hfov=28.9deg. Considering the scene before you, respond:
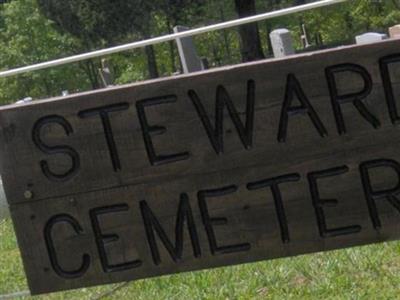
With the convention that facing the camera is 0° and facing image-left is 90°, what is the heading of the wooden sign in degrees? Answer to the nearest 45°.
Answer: approximately 0°

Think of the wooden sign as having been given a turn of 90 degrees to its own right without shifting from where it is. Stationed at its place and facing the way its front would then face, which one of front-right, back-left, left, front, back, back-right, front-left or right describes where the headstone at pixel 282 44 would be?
right

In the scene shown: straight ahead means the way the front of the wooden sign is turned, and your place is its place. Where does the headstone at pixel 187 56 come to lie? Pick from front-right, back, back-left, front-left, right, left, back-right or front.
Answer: back
